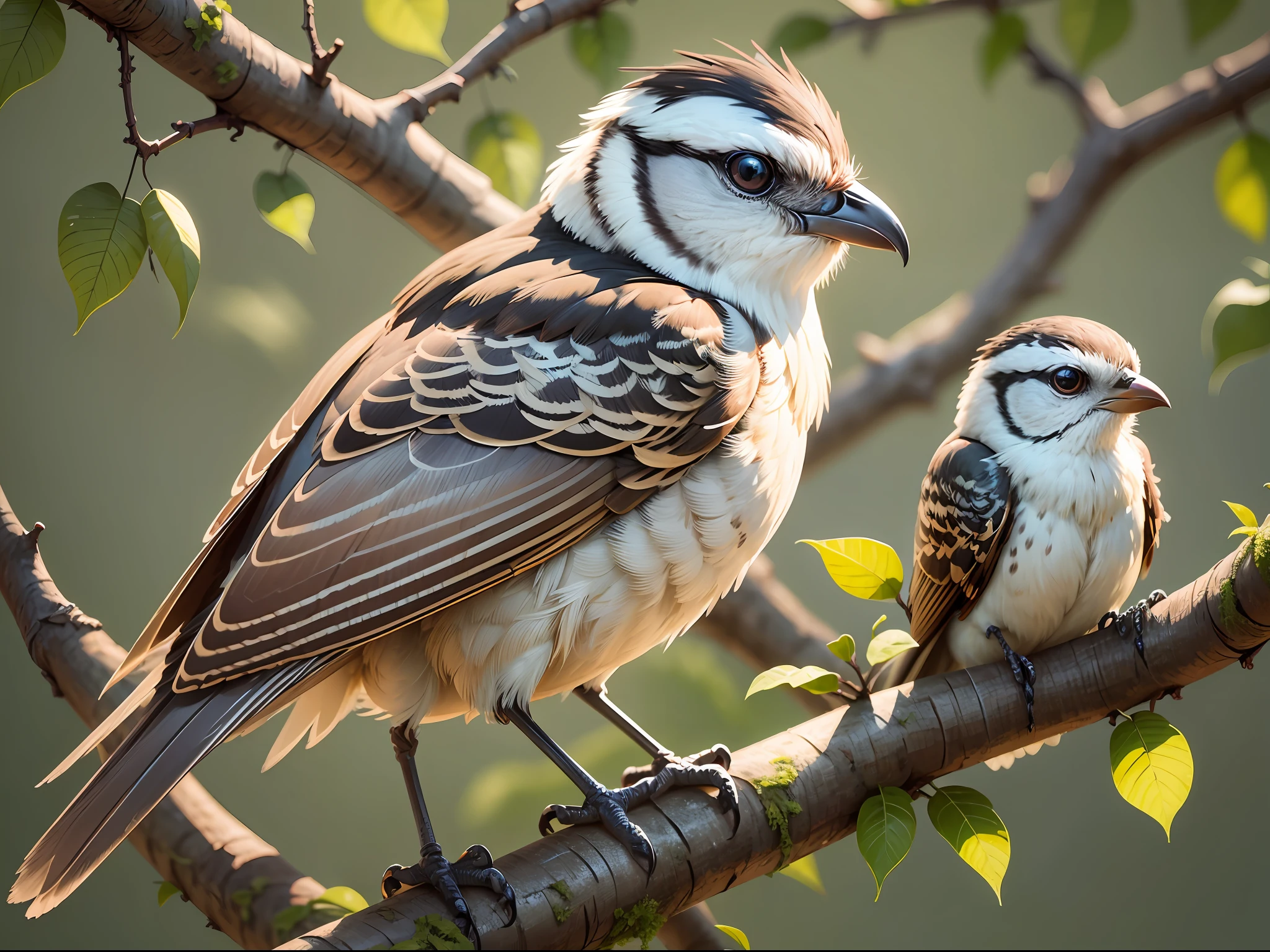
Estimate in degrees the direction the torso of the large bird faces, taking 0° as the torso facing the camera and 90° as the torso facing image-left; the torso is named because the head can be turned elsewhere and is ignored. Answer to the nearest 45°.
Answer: approximately 270°
